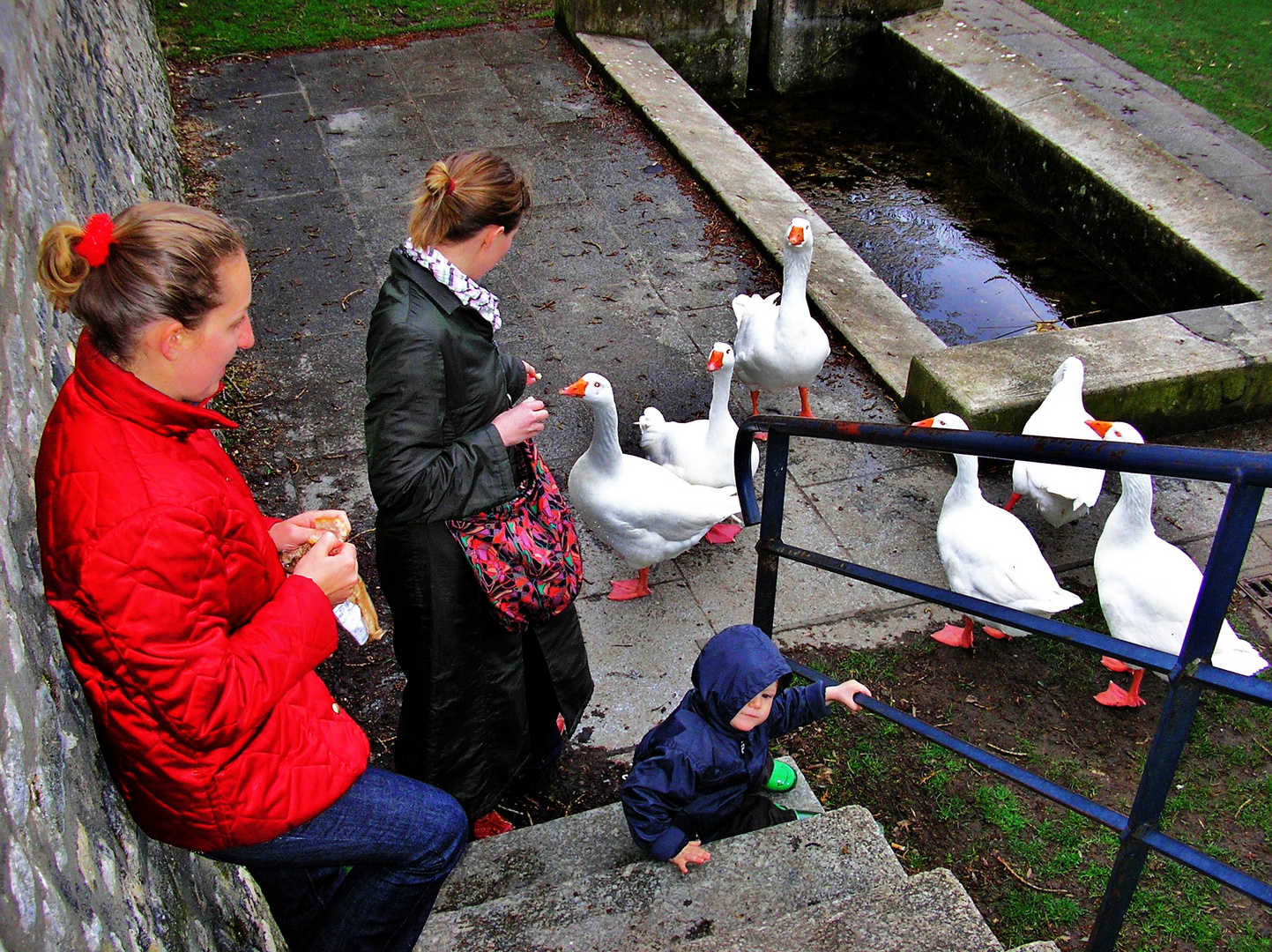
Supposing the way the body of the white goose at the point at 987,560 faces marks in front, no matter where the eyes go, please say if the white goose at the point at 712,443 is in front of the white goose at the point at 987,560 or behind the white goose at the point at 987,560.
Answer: in front

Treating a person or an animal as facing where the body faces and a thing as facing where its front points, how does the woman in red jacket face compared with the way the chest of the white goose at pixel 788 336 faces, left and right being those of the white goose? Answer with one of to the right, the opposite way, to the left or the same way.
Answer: to the left

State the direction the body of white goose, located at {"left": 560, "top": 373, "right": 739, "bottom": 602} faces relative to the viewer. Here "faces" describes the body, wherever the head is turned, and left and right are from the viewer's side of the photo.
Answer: facing to the left of the viewer

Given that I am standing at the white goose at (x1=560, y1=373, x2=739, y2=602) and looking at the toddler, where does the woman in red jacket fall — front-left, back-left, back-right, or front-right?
front-right

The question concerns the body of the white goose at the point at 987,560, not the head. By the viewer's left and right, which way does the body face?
facing to the left of the viewer

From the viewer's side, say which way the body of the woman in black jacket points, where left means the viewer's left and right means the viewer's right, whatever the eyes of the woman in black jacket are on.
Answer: facing to the right of the viewer

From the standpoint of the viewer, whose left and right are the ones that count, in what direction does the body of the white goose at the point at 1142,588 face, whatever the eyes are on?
facing to the left of the viewer

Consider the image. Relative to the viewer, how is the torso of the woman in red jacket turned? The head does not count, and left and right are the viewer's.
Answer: facing to the right of the viewer

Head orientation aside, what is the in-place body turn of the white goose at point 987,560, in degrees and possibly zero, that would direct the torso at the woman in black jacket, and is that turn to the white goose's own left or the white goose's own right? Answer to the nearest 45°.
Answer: approximately 45° to the white goose's own left

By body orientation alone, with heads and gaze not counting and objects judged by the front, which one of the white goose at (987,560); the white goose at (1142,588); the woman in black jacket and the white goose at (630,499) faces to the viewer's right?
the woman in black jacket

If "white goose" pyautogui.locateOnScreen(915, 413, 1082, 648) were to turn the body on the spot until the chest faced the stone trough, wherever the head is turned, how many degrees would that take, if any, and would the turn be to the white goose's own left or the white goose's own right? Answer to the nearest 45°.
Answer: approximately 90° to the white goose's own right

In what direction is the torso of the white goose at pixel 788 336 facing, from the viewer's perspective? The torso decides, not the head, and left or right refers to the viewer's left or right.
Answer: facing the viewer and to the right of the viewer

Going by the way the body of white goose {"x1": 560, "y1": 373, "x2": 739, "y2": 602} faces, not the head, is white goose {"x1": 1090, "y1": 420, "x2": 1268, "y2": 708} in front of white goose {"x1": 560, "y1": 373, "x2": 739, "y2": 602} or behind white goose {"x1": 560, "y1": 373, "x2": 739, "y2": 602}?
behind
